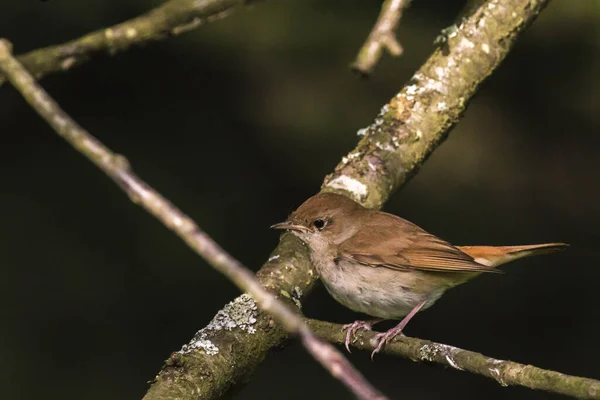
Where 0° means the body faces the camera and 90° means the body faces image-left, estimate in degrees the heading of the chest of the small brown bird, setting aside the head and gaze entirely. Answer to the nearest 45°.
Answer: approximately 90°
